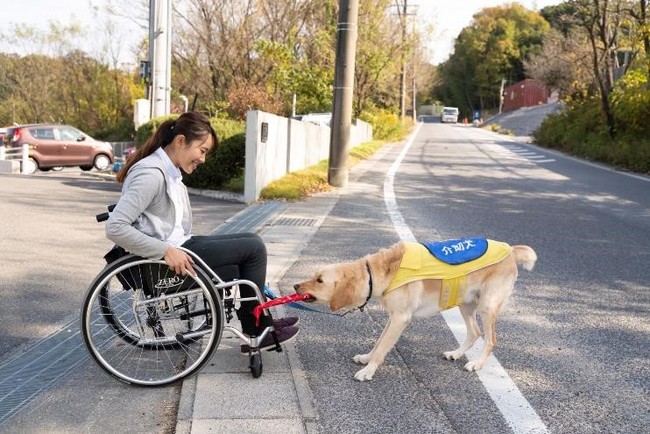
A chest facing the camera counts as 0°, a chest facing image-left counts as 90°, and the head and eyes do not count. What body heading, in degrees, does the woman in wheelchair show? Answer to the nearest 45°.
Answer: approximately 270°

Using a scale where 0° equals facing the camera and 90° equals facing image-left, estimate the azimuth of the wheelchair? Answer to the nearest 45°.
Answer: approximately 270°

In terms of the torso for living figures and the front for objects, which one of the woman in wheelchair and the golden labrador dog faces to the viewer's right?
the woman in wheelchair

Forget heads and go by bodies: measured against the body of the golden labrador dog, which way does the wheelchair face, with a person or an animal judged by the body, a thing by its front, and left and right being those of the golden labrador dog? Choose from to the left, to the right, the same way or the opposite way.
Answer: the opposite way

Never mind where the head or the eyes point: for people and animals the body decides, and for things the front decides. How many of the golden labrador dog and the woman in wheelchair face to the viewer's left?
1

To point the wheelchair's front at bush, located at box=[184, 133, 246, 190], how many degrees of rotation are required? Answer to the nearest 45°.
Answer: approximately 90° to its left

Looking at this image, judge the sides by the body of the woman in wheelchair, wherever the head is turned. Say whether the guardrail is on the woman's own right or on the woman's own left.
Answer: on the woman's own left

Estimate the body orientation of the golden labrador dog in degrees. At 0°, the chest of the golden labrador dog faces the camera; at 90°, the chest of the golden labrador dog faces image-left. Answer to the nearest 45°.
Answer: approximately 90°
